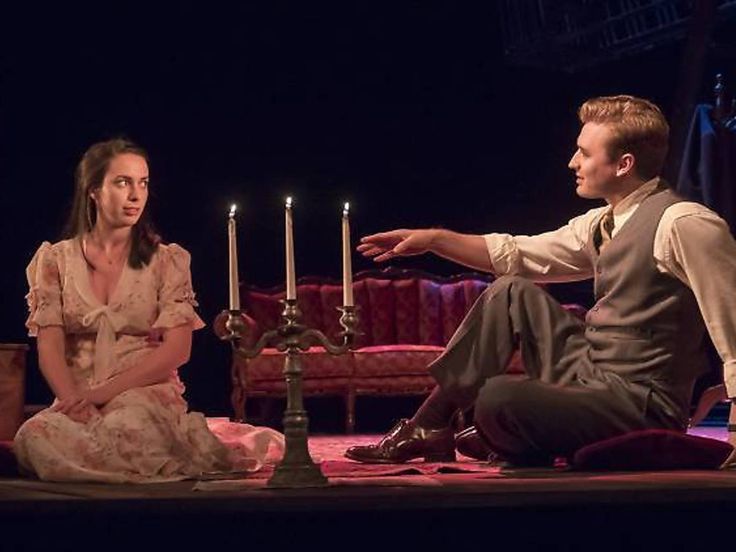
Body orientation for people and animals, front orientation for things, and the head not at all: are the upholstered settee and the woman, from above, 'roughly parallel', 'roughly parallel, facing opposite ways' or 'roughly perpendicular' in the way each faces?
roughly parallel

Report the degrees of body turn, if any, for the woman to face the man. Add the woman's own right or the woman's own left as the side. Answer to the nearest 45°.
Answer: approximately 90° to the woman's own left

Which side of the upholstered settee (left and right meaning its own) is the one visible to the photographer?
front

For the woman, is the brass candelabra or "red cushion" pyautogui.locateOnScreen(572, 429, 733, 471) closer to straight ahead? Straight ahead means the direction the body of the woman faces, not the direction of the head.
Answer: the brass candelabra

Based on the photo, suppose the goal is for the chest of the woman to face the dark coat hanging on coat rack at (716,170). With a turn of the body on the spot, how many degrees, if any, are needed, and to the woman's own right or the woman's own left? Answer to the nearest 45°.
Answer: approximately 135° to the woman's own left

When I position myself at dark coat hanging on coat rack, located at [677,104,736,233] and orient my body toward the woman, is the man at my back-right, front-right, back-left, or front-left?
front-left

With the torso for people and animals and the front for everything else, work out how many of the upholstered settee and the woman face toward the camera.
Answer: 2

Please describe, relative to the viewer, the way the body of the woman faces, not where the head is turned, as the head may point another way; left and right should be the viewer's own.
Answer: facing the viewer

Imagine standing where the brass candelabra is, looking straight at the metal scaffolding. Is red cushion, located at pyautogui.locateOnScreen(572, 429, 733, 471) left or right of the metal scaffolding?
right

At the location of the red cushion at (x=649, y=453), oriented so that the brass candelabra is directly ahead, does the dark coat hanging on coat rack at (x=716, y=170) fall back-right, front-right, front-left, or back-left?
back-right

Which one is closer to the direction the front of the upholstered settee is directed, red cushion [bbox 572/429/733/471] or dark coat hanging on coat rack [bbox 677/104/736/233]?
the red cushion

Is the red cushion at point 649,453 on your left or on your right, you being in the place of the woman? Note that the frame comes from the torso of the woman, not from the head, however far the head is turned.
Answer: on your left

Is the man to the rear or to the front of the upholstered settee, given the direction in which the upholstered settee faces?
to the front

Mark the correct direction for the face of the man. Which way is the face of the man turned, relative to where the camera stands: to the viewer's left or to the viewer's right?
to the viewer's left

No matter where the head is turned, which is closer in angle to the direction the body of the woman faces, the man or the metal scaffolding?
the man

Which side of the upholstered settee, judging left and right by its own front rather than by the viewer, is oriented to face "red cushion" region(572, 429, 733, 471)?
front

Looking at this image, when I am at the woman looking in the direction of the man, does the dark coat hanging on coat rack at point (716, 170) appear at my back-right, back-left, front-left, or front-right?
front-left
